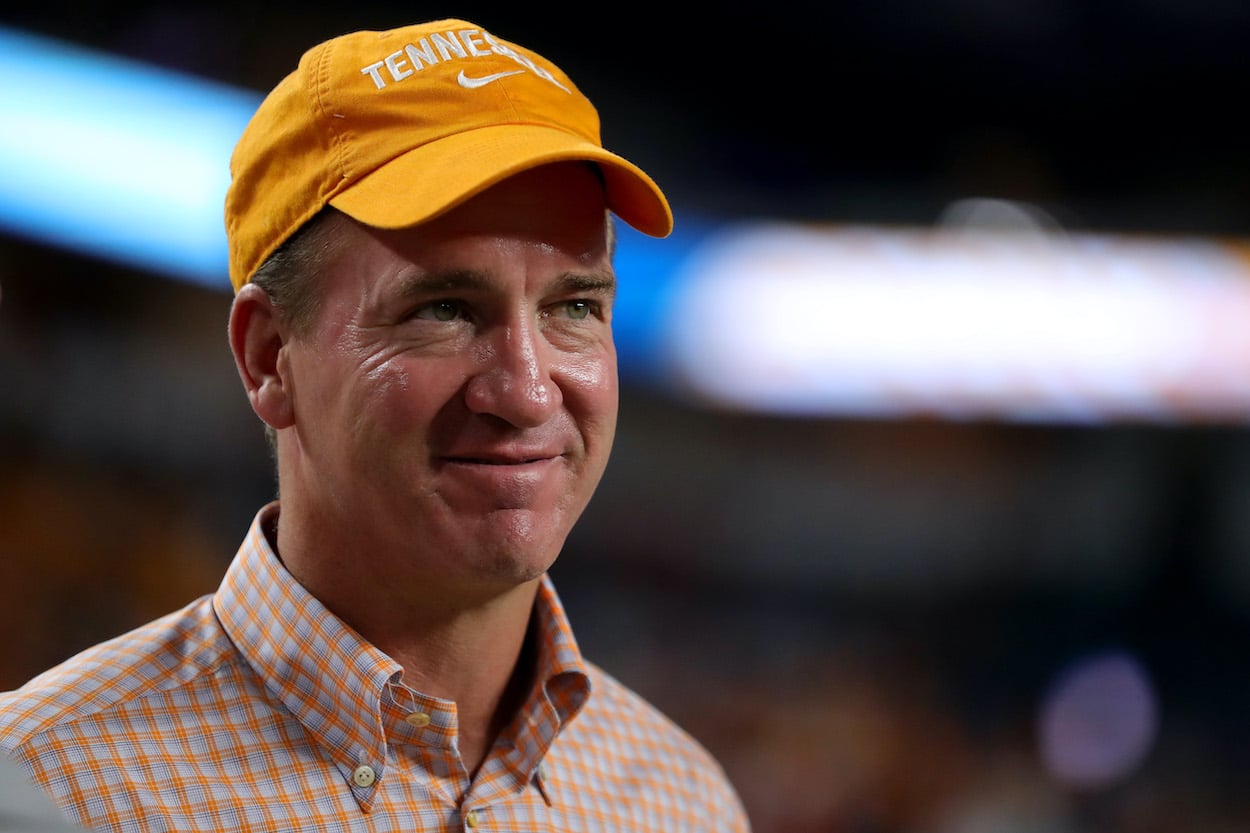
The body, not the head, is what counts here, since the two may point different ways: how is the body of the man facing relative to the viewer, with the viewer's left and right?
facing the viewer and to the right of the viewer

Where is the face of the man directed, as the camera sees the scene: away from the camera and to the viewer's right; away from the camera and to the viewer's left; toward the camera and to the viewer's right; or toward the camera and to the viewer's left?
toward the camera and to the viewer's right
